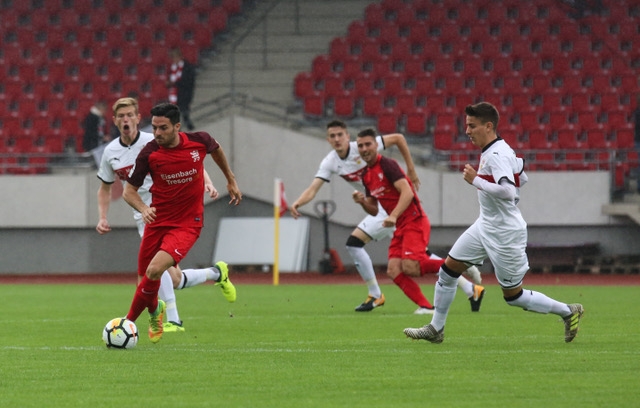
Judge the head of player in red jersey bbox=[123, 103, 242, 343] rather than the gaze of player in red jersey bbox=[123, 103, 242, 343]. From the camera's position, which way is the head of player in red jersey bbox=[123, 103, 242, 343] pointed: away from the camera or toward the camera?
toward the camera

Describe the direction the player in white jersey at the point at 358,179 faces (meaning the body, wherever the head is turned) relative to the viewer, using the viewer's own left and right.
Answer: facing the viewer and to the left of the viewer

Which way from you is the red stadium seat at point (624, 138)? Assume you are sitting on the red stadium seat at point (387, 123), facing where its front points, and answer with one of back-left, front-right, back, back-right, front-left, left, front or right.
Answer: left

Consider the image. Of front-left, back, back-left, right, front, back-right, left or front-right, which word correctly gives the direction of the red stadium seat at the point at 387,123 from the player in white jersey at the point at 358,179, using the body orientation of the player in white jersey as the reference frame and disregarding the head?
back-right

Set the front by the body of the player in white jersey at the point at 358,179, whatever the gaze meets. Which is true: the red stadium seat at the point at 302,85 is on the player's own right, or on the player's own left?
on the player's own right

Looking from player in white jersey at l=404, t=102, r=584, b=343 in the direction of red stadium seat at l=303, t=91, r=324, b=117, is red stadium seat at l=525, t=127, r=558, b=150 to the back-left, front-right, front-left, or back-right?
front-right

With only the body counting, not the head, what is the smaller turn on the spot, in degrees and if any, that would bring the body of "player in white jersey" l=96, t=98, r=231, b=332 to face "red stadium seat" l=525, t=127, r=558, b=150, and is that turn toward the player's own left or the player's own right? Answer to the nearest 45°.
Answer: approximately 135° to the player's own left

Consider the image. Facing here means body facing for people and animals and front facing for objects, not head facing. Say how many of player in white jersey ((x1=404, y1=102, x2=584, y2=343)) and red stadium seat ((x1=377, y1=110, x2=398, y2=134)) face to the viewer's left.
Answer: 1

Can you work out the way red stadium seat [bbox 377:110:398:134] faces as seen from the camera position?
facing the viewer

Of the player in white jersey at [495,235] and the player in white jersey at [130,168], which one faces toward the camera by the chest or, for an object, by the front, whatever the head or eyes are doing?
the player in white jersey at [130,168]

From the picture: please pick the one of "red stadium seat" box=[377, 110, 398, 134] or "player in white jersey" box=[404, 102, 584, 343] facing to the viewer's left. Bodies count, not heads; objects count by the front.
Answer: the player in white jersey

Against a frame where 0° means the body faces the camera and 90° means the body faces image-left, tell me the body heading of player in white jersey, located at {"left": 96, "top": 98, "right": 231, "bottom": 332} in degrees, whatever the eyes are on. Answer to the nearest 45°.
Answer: approximately 0°

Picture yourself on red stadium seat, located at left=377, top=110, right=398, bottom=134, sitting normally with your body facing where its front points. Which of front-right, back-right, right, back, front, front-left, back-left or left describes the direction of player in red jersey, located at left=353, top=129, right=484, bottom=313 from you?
front

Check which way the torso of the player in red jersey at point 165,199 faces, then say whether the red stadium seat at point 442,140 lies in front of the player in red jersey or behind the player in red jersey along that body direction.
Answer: behind

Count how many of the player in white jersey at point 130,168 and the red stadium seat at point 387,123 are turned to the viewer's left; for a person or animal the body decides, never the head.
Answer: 0

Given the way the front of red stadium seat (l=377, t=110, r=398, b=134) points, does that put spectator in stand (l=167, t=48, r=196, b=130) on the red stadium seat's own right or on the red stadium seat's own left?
on the red stadium seat's own right

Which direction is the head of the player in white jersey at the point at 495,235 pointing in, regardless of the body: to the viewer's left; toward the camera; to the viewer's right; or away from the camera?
to the viewer's left

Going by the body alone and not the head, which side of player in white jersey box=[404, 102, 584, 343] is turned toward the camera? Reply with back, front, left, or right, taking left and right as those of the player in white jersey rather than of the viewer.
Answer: left

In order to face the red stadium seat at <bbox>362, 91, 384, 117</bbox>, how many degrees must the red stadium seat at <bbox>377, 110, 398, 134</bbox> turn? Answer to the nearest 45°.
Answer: approximately 135° to its right
